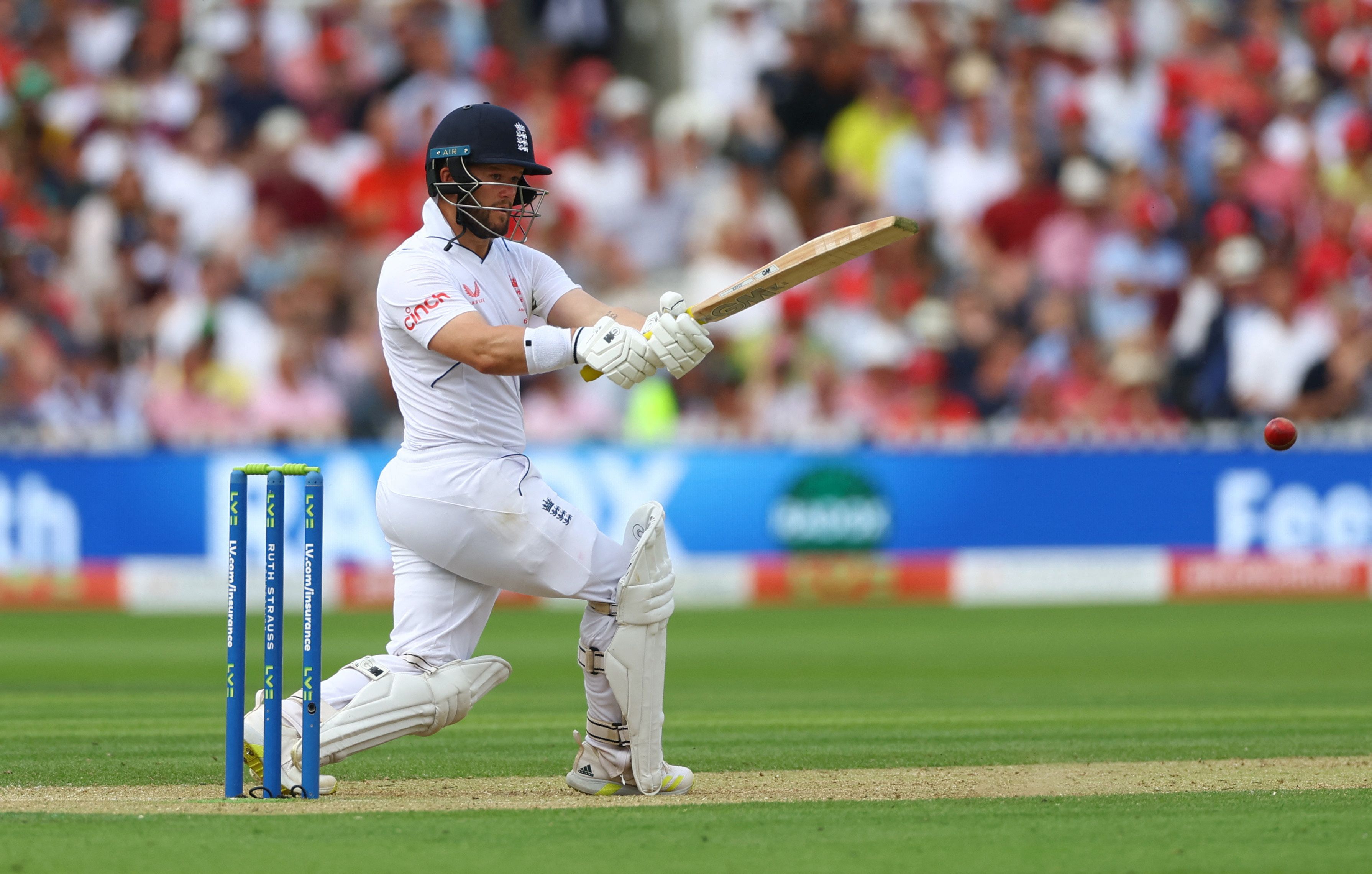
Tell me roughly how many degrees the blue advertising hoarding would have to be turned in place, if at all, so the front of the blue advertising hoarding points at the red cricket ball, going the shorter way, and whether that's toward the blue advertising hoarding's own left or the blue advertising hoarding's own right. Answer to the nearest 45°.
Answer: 0° — it already faces it

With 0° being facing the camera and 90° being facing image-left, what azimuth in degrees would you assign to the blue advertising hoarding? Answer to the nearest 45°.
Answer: approximately 0°

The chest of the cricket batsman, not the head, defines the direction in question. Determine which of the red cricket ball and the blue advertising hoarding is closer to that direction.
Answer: the red cricket ball

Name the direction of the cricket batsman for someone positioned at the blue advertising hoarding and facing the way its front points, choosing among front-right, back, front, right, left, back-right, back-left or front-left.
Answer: front

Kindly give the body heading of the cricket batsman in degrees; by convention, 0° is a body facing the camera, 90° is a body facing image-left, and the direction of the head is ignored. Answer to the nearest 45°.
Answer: approximately 270°

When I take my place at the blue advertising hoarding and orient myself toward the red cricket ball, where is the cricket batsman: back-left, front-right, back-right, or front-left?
front-right

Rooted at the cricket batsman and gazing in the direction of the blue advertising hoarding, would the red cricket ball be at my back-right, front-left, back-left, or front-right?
front-right

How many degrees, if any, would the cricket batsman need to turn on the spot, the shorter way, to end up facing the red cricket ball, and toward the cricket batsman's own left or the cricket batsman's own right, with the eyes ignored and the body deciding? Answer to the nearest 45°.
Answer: approximately 45° to the cricket batsman's own left

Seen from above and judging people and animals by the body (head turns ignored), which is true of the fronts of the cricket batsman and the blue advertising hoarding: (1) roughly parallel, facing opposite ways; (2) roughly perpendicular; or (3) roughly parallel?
roughly perpendicular
